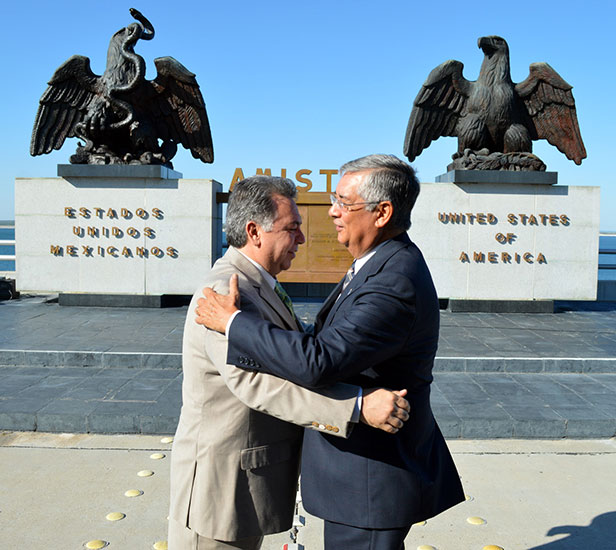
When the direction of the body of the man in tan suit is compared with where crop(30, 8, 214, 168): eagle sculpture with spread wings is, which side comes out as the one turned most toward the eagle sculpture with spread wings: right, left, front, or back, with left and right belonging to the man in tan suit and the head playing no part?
left

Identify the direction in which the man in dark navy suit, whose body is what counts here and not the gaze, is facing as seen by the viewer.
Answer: to the viewer's left

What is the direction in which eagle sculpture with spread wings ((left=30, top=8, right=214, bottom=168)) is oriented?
toward the camera

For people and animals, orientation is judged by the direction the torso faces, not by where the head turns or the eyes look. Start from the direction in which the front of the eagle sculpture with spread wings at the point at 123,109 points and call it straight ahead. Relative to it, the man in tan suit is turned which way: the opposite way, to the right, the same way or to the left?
to the left

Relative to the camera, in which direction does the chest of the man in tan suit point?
to the viewer's right

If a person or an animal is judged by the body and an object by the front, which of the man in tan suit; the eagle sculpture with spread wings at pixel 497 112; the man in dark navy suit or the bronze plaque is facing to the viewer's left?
the man in dark navy suit

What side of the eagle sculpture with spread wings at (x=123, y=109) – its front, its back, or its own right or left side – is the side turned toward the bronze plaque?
left

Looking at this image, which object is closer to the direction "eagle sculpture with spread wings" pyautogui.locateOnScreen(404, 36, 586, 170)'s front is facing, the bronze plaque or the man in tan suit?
the man in tan suit

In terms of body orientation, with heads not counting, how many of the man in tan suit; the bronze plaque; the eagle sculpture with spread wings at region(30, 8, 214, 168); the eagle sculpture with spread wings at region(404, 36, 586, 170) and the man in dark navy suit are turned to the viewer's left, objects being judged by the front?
1

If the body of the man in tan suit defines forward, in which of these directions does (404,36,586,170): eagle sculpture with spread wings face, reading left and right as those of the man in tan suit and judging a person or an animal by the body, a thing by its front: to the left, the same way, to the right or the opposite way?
to the right

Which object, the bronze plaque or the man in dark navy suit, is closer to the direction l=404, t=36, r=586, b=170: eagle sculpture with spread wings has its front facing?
the man in dark navy suit

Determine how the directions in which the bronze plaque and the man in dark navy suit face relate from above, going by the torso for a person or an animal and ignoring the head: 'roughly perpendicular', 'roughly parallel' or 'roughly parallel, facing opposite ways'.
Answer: roughly perpendicular

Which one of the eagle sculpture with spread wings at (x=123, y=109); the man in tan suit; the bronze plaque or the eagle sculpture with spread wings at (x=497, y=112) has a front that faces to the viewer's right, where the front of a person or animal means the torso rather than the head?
the man in tan suit

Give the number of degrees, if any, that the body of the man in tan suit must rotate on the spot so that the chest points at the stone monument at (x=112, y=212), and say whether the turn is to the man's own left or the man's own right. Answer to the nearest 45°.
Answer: approximately 90° to the man's own left

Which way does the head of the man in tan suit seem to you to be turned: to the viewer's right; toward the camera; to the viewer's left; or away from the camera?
to the viewer's right

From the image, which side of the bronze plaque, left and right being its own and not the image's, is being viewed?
front
